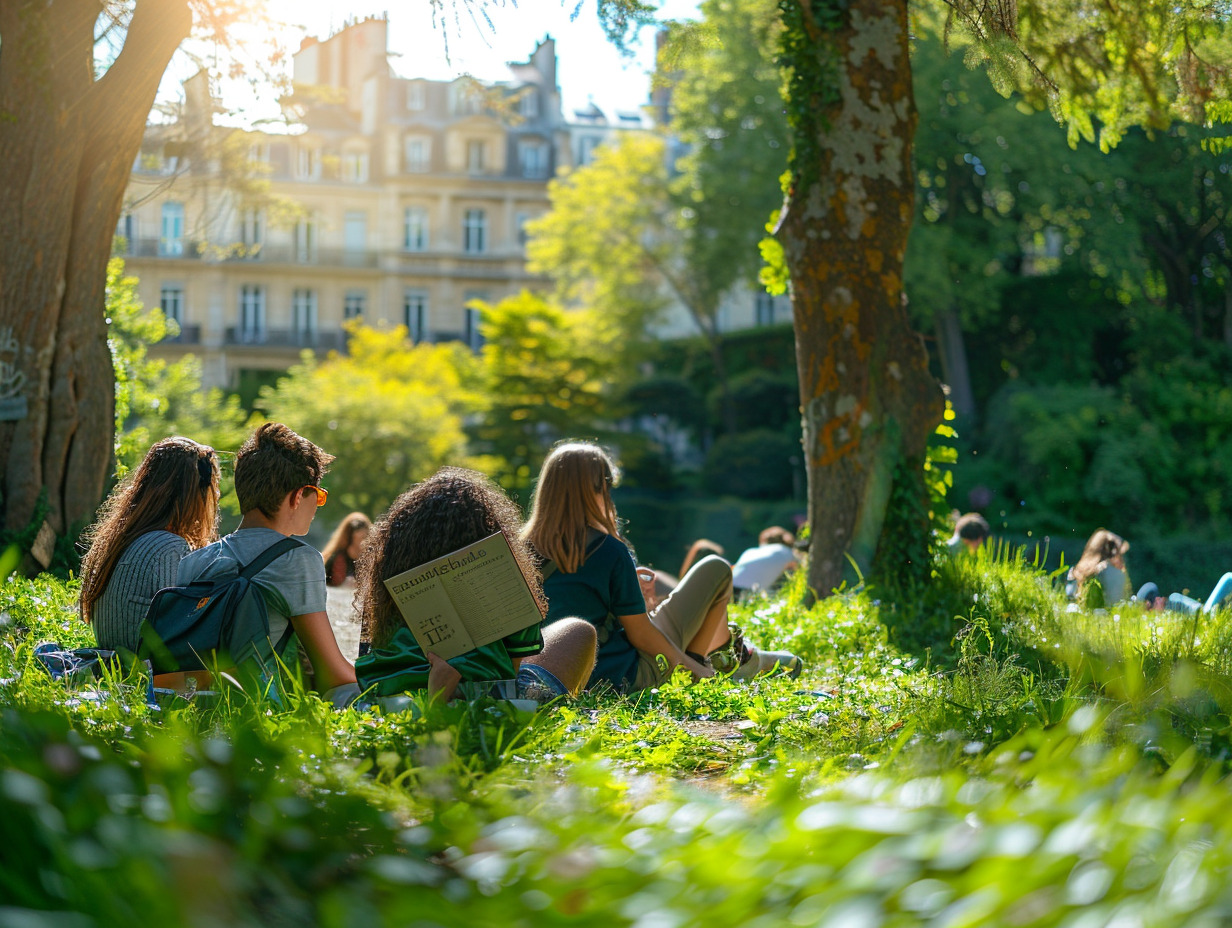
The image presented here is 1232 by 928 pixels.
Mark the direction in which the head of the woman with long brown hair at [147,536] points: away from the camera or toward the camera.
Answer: away from the camera

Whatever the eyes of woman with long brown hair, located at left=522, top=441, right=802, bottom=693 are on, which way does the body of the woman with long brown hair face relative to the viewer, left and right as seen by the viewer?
facing away from the viewer and to the right of the viewer

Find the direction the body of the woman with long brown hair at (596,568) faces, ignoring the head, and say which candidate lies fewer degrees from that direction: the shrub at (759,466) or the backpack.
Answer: the shrub

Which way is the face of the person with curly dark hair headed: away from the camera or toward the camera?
away from the camera

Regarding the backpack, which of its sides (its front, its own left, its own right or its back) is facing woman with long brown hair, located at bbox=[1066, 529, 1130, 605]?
back

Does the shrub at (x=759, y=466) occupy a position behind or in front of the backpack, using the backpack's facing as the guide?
behind

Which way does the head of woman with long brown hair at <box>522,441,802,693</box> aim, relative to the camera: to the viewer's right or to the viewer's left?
to the viewer's right

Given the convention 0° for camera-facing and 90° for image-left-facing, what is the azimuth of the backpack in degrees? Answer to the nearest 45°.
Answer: approximately 45°

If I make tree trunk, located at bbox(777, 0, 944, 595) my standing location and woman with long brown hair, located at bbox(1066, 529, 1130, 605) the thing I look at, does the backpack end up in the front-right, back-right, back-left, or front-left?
back-right

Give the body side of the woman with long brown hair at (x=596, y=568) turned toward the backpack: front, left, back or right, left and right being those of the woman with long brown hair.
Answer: back

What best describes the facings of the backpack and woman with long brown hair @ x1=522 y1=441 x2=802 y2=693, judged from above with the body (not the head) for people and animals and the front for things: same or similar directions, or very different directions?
very different directions

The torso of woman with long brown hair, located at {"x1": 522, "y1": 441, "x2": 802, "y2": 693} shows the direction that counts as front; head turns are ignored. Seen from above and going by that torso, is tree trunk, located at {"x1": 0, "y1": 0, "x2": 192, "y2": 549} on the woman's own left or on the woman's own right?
on the woman's own left
